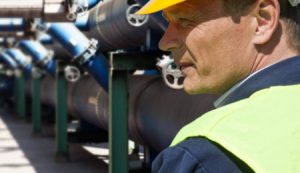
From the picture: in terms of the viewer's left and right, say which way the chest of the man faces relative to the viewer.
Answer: facing away from the viewer and to the left of the viewer

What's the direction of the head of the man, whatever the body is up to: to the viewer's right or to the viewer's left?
to the viewer's left

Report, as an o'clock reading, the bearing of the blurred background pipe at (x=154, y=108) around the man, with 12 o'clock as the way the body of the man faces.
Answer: The blurred background pipe is roughly at 1 o'clock from the man.
